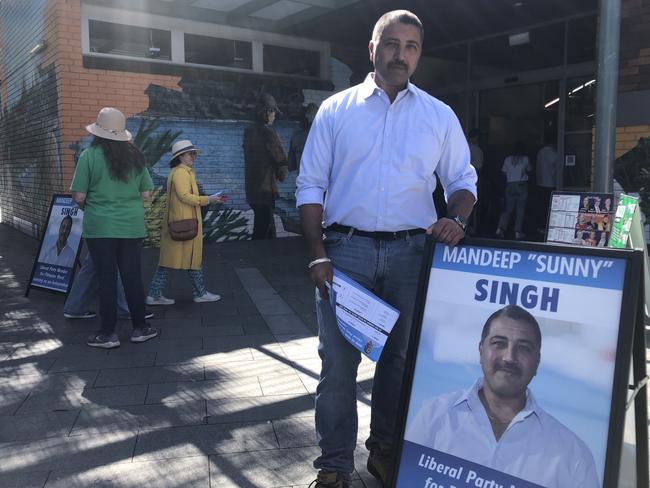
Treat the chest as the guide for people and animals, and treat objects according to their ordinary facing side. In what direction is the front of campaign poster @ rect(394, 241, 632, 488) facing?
toward the camera

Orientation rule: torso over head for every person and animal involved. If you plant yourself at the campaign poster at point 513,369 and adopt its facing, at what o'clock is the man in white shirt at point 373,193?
The man in white shirt is roughly at 4 o'clock from the campaign poster.

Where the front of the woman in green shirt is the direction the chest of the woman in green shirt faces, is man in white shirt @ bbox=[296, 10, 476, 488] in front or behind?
behind

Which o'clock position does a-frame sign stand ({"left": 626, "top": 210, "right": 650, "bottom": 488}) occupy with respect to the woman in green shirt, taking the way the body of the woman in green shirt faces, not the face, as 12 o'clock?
a-frame sign stand is roughly at 5 o'clock from woman in green shirt.

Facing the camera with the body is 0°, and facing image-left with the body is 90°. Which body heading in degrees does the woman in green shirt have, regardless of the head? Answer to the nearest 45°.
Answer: approximately 180°

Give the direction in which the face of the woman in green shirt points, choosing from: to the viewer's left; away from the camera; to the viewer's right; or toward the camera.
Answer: away from the camera

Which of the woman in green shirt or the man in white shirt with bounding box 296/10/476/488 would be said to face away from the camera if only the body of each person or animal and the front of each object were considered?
the woman in green shirt

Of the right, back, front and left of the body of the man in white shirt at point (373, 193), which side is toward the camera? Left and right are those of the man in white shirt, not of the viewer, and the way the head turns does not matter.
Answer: front

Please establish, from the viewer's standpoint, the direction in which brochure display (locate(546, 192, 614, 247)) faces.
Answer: facing the viewer

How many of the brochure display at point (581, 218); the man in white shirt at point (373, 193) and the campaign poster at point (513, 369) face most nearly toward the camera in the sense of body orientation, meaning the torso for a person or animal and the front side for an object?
3
